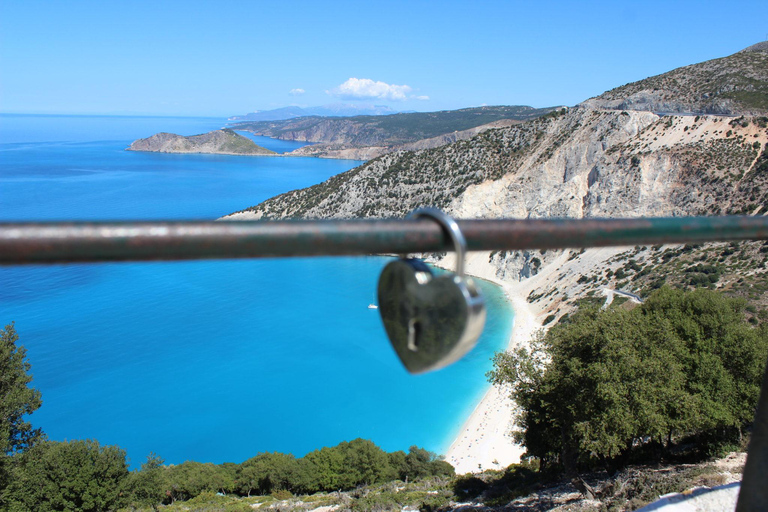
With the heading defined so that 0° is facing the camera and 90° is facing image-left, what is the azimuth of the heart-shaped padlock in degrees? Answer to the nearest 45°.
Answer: approximately 45°

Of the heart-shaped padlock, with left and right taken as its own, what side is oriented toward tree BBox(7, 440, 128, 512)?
right

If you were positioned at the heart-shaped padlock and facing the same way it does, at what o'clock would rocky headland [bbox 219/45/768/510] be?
The rocky headland is roughly at 5 o'clock from the heart-shaped padlock.

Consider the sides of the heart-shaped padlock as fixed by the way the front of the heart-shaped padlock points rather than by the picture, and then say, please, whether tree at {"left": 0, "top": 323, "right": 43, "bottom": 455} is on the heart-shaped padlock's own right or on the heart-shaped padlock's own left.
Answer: on the heart-shaped padlock's own right
